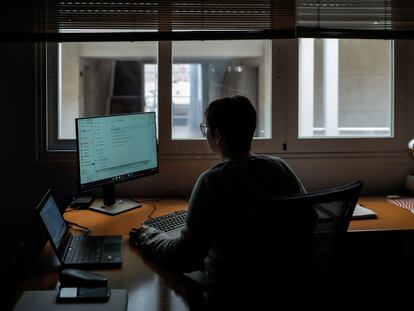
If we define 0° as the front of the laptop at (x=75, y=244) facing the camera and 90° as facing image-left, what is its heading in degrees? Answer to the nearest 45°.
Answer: approximately 270°

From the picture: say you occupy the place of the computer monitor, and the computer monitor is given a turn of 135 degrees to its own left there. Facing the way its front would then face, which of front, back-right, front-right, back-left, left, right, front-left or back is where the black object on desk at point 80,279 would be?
back

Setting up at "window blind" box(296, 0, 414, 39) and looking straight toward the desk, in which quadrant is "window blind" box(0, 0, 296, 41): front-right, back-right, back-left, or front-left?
front-right

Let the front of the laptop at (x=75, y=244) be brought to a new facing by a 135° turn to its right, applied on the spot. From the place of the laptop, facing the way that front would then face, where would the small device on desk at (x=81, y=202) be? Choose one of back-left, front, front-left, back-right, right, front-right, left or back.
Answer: back-right

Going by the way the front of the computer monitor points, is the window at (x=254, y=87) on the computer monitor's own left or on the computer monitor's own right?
on the computer monitor's own left

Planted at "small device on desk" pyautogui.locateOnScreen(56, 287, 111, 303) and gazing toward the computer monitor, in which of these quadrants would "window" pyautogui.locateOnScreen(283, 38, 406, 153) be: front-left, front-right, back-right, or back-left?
front-right

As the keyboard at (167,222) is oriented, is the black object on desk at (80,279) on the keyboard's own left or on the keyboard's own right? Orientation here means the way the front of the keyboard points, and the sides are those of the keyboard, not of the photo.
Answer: on the keyboard's own right

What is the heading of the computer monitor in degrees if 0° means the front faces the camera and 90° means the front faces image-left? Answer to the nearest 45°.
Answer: approximately 315°

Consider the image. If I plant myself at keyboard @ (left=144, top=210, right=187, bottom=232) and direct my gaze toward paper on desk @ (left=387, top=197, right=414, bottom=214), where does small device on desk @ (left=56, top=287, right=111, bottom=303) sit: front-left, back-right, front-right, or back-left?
back-right

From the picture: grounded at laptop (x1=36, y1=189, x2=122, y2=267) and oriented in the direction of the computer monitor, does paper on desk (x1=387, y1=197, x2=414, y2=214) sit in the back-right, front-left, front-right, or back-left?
front-right

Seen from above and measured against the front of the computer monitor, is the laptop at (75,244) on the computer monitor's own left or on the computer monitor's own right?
on the computer monitor's own right

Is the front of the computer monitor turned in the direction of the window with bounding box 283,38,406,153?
no

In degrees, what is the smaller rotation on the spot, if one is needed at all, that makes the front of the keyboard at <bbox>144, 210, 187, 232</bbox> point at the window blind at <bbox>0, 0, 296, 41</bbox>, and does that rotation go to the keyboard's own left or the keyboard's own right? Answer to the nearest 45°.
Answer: approximately 135° to the keyboard's own left

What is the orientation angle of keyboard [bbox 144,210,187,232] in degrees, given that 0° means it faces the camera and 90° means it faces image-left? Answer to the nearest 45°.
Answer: approximately 315°
